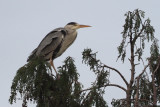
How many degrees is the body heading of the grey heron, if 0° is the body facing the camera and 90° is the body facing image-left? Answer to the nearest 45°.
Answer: approximately 270°
